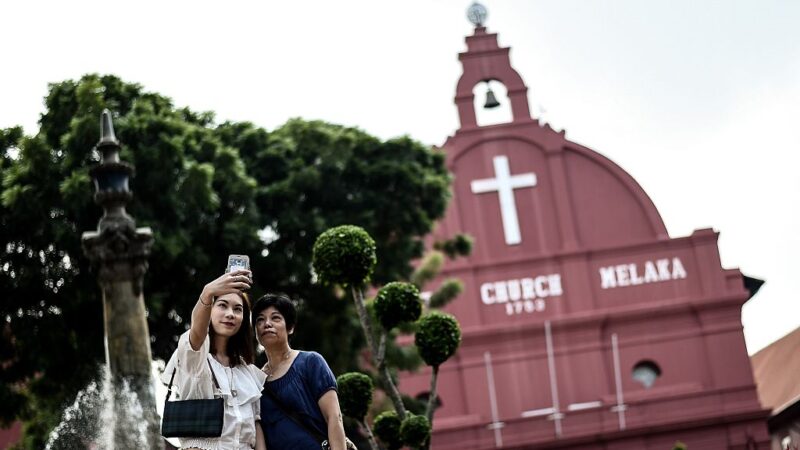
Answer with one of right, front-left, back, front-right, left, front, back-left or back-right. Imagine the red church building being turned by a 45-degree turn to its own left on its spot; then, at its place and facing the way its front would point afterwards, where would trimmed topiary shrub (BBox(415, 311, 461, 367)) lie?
front-right

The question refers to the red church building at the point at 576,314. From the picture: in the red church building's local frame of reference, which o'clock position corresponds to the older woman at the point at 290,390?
The older woman is roughly at 12 o'clock from the red church building.

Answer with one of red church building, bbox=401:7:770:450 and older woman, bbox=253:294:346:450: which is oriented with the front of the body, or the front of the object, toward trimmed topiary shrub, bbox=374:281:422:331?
the red church building

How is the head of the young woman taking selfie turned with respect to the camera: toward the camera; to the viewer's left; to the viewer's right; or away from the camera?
toward the camera

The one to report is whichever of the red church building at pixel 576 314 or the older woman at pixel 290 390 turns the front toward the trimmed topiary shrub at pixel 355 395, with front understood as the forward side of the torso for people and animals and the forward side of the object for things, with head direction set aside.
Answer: the red church building

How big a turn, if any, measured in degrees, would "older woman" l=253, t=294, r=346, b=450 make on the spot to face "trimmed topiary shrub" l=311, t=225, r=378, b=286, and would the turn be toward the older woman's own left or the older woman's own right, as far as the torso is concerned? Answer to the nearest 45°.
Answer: approximately 135° to the older woman's own right

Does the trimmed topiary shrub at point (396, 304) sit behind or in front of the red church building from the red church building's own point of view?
in front

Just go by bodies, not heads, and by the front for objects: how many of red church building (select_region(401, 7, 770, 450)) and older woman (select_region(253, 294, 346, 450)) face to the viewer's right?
0

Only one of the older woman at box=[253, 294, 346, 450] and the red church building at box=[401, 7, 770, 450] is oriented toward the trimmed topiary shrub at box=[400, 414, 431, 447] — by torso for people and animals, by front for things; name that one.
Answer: the red church building

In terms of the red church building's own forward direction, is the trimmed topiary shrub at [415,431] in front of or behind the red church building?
in front

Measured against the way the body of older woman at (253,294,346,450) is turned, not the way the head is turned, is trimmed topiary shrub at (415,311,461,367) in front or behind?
behind

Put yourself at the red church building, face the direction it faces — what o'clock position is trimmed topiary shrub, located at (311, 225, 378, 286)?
The trimmed topiary shrub is roughly at 12 o'clock from the red church building.

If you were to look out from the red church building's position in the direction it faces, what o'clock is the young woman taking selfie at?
The young woman taking selfie is roughly at 12 o'clock from the red church building.

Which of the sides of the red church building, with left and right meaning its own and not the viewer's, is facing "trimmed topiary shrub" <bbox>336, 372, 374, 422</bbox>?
front

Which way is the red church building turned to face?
toward the camera

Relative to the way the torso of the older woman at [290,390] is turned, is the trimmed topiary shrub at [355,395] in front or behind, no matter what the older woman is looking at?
behind
